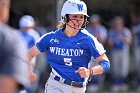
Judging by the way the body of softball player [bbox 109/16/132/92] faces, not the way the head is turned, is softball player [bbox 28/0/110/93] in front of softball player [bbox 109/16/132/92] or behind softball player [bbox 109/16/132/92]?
in front

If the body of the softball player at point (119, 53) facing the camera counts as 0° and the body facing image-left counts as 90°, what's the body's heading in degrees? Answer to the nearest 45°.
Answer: approximately 0°
